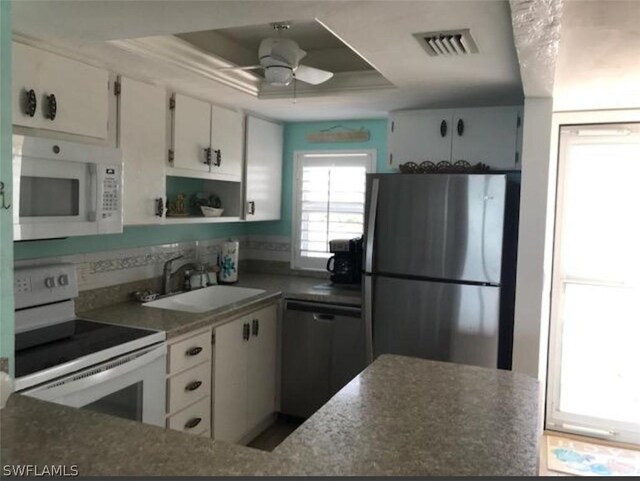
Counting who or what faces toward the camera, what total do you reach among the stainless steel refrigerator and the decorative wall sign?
2

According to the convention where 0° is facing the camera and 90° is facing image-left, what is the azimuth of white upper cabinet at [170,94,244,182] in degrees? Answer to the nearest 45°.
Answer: approximately 315°

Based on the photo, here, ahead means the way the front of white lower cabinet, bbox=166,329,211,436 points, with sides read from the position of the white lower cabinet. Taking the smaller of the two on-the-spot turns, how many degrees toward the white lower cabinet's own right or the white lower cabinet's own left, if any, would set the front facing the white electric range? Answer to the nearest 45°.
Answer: approximately 90° to the white lower cabinet's own right

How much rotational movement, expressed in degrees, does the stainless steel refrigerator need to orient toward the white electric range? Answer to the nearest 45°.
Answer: approximately 45° to its right

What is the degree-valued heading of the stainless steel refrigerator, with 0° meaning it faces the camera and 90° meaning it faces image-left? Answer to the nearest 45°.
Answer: approximately 0°

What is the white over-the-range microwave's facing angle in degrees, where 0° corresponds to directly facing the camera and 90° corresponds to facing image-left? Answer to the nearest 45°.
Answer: approximately 315°

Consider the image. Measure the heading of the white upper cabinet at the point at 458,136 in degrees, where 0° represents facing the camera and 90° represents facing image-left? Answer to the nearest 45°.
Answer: approximately 0°
